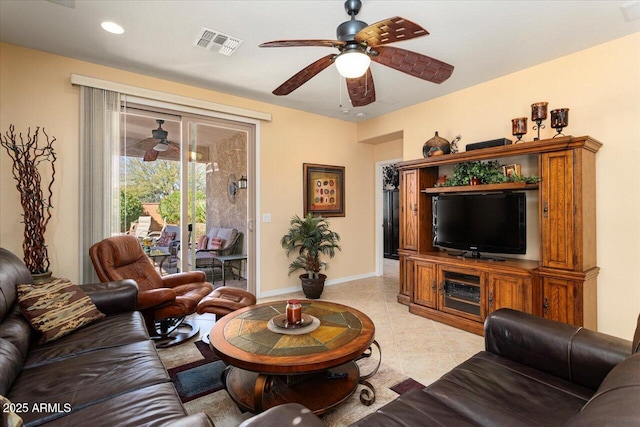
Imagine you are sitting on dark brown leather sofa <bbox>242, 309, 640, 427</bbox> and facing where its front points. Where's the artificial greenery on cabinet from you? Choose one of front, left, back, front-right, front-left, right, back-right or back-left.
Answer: front-right

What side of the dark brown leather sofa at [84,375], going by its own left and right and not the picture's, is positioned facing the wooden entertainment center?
front

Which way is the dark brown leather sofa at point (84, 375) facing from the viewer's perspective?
to the viewer's right

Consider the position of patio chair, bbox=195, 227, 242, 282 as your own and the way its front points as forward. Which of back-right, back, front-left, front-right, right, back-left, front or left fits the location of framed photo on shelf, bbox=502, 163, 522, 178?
left

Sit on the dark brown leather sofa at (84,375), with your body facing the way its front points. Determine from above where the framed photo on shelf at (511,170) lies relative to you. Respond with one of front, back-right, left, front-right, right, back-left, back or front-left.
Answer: front

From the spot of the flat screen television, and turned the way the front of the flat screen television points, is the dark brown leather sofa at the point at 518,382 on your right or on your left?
on your left

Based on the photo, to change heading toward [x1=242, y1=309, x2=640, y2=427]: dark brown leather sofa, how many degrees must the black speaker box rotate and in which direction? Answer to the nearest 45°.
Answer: approximately 45° to its left

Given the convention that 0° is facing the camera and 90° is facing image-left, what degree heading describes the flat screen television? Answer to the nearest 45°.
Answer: approximately 45°

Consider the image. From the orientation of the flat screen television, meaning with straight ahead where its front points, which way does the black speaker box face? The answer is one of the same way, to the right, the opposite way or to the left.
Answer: the same way

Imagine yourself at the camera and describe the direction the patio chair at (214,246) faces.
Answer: facing the viewer and to the left of the viewer

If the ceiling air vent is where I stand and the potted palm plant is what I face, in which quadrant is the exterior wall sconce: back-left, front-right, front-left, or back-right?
front-left

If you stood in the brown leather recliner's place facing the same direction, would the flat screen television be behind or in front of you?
in front

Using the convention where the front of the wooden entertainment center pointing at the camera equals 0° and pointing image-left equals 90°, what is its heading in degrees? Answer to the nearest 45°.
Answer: approximately 45°
